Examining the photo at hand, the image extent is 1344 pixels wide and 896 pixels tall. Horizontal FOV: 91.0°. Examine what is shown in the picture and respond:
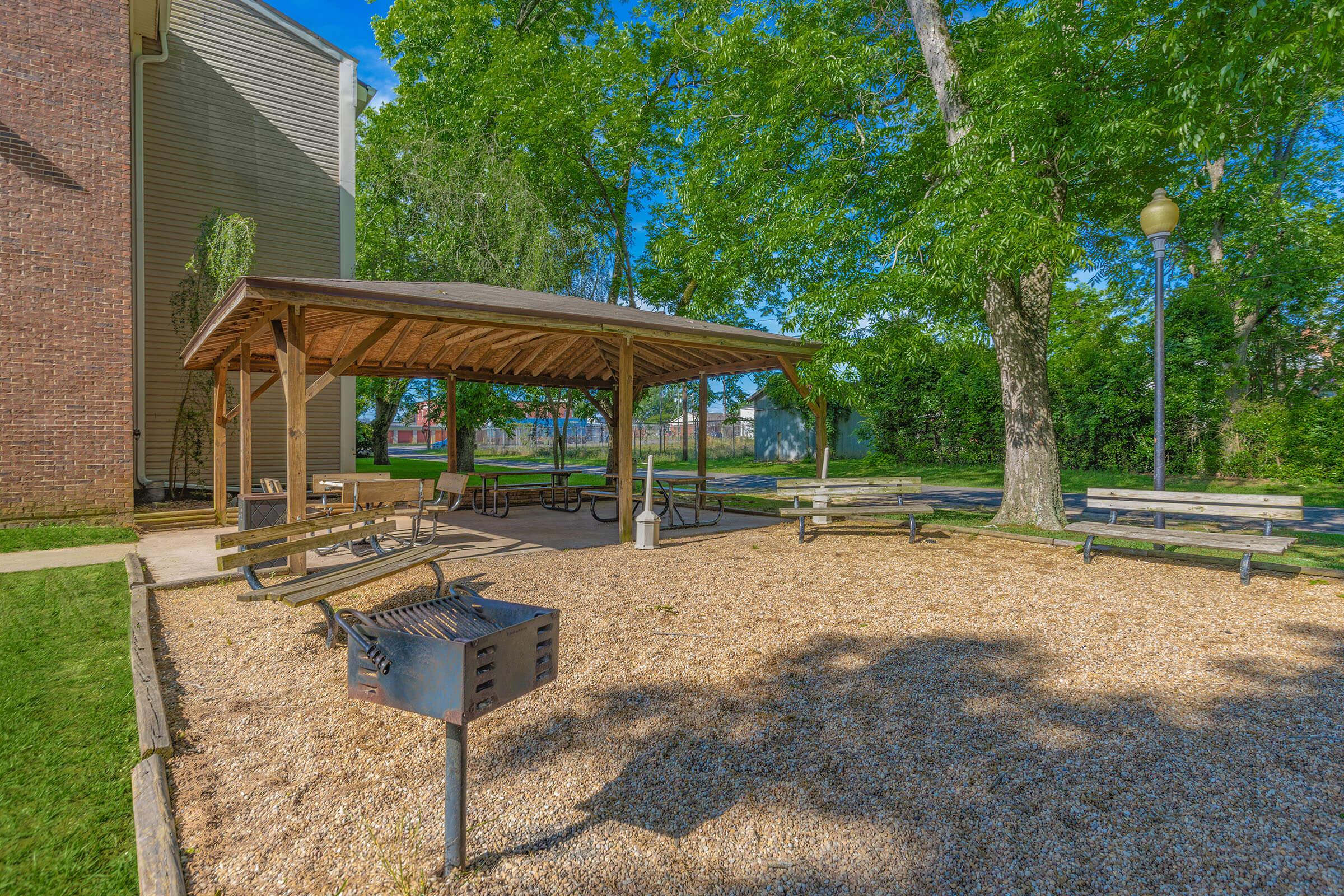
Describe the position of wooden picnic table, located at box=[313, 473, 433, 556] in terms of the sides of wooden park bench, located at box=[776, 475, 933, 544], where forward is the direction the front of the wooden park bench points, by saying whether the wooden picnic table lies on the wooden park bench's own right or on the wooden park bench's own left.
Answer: on the wooden park bench's own right

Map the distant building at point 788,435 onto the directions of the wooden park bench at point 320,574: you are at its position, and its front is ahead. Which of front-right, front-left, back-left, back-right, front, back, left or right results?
left

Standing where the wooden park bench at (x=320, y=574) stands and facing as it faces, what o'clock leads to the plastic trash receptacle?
The plastic trash receptacle is roughly at 7 o'clock from the wooden park bench.

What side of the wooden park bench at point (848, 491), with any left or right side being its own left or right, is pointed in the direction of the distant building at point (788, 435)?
back

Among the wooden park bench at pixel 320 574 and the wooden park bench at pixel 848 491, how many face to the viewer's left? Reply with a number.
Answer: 0

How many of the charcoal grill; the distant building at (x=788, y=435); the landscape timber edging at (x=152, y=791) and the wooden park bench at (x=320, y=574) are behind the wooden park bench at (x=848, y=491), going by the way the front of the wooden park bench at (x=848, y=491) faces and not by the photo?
1

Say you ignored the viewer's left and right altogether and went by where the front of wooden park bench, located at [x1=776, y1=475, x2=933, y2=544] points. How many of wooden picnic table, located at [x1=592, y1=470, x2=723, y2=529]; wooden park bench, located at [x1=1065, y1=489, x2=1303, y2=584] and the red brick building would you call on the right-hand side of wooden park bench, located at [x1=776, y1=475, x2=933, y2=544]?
2

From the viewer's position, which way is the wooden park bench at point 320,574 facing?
facing the viewer and to the right of the viewer

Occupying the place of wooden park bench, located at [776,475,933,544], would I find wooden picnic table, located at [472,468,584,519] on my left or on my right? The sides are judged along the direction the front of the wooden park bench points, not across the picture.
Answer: on my right

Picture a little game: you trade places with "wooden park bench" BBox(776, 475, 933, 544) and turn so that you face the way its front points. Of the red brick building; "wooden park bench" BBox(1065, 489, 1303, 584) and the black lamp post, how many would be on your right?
1

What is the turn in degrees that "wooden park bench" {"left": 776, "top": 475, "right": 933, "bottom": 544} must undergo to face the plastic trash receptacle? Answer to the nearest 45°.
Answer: approximately 45° to its right

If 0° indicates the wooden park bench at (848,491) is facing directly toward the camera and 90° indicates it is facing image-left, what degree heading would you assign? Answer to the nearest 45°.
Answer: approximately 0°

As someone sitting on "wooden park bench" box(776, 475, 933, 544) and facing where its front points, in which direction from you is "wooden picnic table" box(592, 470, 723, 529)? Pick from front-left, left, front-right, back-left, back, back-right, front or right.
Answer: right

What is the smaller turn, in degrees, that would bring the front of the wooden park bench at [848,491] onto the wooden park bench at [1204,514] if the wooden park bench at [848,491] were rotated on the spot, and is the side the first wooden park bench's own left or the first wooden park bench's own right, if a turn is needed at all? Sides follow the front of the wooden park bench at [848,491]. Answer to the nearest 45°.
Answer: approximately 45° to the first wooden park bench's own left
